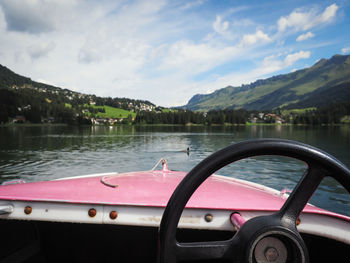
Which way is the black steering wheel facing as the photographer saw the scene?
facing the viewer
